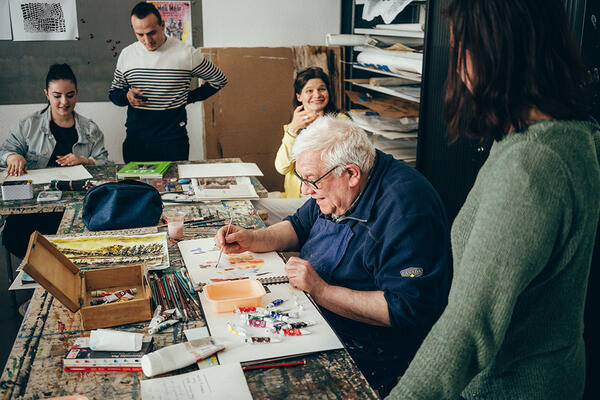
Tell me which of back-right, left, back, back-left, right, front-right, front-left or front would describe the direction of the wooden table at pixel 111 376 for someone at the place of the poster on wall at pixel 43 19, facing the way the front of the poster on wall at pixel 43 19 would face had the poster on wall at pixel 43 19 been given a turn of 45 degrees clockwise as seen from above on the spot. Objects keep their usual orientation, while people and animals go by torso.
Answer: front-left

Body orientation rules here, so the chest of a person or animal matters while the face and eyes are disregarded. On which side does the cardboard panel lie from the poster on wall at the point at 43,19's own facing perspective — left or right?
on its left

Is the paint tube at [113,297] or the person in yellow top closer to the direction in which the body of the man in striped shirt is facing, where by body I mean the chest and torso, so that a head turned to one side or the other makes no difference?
the paint tube

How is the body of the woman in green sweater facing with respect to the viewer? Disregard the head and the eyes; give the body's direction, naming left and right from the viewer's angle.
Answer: facing away from the viewer and to the left of the viewer

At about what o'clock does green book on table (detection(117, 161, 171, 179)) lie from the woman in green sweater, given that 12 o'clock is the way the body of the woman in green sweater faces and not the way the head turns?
The green book on table is roughly at 12 o'clock from the woman in green sweater.

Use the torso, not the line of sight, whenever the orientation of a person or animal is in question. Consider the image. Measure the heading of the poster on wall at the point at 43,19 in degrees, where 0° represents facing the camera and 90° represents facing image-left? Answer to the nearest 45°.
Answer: approximately 0°

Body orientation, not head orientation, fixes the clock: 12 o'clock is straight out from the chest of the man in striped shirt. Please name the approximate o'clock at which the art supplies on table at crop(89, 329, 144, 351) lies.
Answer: The art supplies on table is roughly at 12 o'clock from the man in striped shirt.

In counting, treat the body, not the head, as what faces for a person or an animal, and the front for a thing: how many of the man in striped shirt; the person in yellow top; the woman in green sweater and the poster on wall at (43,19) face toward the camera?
3

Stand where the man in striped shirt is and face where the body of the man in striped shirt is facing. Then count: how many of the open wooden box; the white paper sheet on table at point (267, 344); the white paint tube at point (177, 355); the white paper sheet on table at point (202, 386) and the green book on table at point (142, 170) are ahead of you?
5

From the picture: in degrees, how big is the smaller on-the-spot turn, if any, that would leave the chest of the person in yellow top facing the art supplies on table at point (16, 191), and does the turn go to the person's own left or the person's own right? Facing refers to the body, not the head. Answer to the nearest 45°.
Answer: approximately 45° to the person's own right
